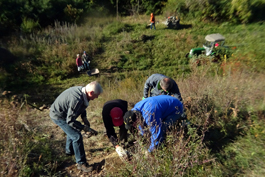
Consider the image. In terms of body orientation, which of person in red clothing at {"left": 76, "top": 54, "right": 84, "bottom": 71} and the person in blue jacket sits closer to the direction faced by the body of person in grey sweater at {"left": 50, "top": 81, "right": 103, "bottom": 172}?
the person in blue jacket

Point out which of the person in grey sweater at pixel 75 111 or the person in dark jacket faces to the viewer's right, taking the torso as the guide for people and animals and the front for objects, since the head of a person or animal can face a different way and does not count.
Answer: the person in grey sweater

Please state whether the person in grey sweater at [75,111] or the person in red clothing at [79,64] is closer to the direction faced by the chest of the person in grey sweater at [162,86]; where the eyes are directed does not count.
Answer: the person in grey sweater

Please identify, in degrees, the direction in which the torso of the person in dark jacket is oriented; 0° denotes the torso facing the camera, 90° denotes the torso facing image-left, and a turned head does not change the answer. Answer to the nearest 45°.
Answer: approximately 0°

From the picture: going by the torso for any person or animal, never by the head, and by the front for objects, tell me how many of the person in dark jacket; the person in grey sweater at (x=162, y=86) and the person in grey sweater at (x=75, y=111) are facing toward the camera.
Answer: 2

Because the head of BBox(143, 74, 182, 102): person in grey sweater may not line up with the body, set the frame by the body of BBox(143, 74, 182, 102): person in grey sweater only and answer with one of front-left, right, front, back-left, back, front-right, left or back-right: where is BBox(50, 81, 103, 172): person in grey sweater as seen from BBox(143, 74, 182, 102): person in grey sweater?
front-right

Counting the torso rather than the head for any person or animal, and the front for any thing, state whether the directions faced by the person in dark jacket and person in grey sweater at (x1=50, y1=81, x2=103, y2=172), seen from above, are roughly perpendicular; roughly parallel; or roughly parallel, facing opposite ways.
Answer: roughly perpendicular

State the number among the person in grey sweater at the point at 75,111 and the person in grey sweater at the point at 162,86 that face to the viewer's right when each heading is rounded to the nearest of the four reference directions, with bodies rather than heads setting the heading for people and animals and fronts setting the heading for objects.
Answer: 1

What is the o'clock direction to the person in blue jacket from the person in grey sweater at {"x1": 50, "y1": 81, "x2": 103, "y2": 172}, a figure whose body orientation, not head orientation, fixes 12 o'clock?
The person in blue jacket is roughly at 1 o'clock from the person in grey sweater.

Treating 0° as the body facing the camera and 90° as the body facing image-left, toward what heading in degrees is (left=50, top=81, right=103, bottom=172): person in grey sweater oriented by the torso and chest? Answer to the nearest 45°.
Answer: approximately 270°

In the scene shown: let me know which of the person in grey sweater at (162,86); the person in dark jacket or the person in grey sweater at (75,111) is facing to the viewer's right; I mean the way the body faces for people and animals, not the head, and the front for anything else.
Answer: the person in grey sweater at (75,111)

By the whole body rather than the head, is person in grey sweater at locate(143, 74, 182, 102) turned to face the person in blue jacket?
yes
